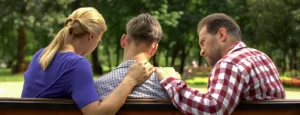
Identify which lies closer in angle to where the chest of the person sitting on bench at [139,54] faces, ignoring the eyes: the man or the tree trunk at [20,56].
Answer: the tree trunk

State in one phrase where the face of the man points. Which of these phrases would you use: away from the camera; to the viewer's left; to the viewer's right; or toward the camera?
to the viewer's left

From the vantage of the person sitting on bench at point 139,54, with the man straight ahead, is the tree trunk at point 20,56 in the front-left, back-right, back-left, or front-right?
back-left

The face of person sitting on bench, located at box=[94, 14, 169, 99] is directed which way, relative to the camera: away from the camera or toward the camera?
away from the camera

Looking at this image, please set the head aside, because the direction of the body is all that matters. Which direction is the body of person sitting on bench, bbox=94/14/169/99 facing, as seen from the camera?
away from the camera

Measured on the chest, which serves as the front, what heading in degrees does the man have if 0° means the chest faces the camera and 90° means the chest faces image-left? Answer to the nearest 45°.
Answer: approximately 135°

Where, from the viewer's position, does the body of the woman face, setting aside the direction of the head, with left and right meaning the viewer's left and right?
facing away from the viewer and to the right of the viewer

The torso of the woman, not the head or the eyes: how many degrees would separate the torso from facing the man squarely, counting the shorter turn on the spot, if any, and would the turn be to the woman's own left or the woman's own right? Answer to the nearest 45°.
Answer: approximately 45° to the woman's own right

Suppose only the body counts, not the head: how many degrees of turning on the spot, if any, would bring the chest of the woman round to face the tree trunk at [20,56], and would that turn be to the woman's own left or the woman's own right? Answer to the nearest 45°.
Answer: approximately 45° to the woman's own left

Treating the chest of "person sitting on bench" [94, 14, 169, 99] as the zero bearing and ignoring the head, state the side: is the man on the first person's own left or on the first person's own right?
on the first person's own right

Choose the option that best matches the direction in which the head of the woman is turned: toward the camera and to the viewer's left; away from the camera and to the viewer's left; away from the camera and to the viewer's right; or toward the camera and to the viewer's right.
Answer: away from the camera and to the viewer's right
